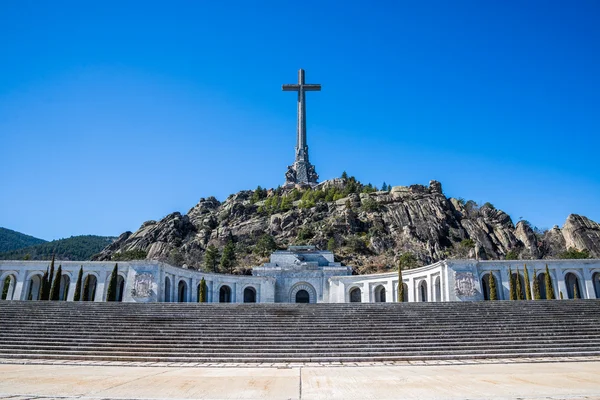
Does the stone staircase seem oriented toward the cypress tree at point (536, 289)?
no

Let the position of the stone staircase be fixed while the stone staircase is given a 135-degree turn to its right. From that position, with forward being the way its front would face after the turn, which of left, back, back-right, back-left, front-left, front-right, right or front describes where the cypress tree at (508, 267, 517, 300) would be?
right

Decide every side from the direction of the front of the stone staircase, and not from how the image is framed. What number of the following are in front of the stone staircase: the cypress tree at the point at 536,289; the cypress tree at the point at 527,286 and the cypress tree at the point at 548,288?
0

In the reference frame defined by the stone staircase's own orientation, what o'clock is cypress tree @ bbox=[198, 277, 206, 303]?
The cypress tree is roughly at 5 o'clock from the stone staircase.

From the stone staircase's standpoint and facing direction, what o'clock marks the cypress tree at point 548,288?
The cypress tree is roughly at 8 o'clock from the stone staircase.

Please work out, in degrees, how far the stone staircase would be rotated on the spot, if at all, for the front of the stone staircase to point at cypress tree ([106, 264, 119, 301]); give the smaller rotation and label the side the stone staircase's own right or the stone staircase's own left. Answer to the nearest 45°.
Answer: approximately 135° to the stone staircase's own right

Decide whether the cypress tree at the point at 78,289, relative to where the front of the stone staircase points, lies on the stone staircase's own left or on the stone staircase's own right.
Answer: on the stone staircase's own right

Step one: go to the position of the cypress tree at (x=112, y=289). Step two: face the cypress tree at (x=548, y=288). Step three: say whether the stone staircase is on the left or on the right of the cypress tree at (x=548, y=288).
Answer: right

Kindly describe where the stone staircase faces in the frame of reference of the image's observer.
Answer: facing the viewer

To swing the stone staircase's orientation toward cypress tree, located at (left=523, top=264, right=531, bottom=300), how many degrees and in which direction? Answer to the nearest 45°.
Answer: approximately 135° to its left

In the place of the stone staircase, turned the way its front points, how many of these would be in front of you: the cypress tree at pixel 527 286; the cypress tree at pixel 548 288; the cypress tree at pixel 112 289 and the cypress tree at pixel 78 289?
0

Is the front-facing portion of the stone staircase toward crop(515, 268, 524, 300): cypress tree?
no
